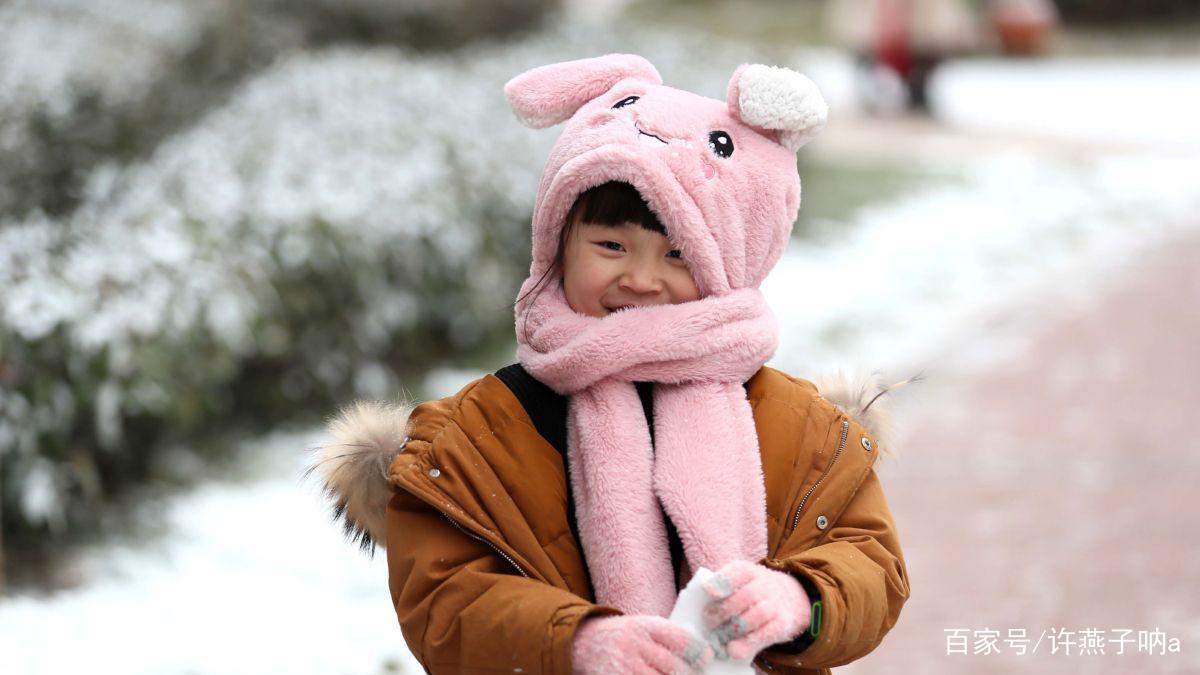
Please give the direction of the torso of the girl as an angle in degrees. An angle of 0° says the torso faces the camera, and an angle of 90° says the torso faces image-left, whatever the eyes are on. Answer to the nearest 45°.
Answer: approximately 0°

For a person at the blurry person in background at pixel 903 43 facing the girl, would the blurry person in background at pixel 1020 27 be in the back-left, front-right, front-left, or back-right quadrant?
back-left

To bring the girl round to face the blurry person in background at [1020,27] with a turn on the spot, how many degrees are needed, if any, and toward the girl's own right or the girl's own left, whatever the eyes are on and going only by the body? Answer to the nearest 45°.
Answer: approximately 180°

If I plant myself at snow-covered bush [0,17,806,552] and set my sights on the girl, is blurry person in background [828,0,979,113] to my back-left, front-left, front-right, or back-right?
back-left

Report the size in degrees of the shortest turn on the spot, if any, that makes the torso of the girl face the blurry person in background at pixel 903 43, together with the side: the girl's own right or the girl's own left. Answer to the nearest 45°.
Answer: approximately 180°
